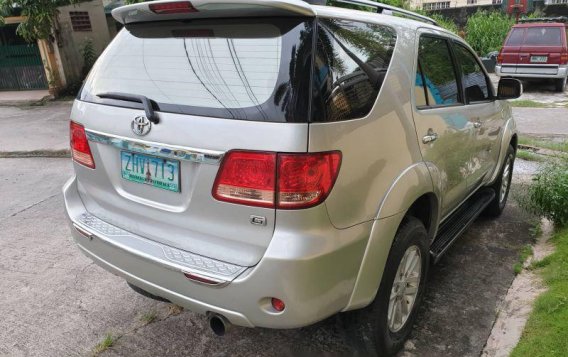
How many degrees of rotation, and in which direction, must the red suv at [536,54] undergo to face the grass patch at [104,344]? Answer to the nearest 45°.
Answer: approximately 180°

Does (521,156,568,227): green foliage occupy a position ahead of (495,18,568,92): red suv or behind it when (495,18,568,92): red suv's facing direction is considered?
behind

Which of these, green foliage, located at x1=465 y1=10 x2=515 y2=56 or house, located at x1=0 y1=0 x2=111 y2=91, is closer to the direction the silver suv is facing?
the green foliage

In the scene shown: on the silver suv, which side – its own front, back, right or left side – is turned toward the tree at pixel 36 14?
left

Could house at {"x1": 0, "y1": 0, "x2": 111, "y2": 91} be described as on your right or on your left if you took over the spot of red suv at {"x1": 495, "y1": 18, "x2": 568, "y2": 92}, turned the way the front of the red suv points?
on your left

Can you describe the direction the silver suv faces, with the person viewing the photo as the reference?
facing away from the viewer and to the right of the viewer

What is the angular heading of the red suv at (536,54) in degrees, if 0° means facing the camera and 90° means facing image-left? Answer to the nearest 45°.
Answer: approximately 180°

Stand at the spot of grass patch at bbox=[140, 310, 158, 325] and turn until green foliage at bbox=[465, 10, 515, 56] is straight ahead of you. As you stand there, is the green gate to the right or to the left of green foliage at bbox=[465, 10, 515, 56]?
left

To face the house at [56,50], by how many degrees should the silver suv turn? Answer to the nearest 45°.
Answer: approximately 90° to its left
